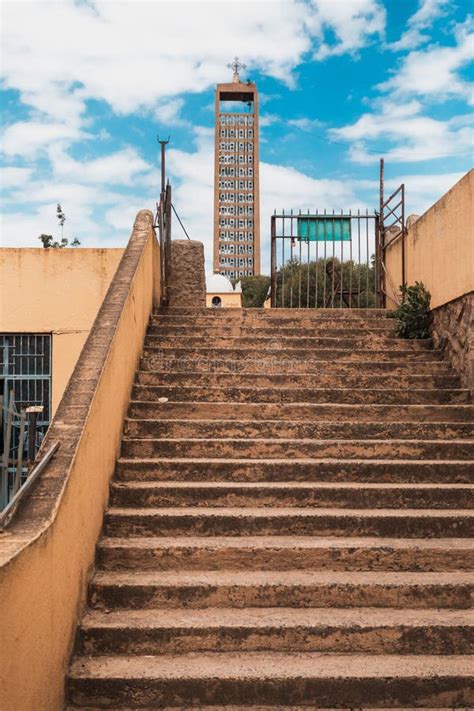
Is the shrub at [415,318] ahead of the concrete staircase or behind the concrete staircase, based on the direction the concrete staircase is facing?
behind

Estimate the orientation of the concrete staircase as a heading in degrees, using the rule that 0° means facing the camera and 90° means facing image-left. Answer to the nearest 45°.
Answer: approximately 0°

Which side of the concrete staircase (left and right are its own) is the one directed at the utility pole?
back

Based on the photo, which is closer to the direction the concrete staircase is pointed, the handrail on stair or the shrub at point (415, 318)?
the handrail on stair

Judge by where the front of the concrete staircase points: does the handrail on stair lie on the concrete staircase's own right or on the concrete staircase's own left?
on the concrete staircase's own right

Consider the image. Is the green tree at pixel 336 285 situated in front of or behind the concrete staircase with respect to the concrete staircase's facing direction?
behind

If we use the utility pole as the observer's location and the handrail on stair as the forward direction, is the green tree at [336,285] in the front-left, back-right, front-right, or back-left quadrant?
back-left

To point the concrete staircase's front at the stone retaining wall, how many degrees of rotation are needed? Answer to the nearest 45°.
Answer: approximately 135° to its left
